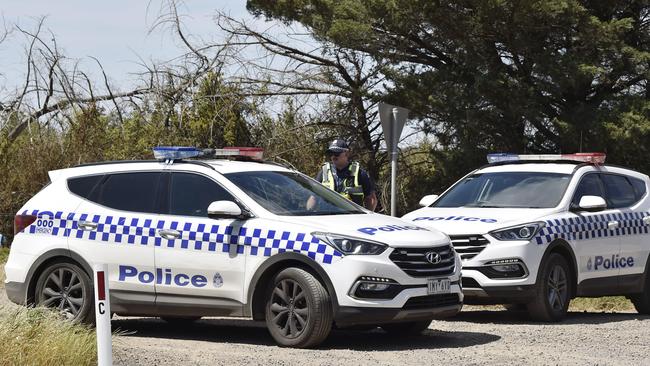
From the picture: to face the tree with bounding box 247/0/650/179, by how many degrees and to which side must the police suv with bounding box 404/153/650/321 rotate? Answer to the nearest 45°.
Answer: approximately 135° to its right

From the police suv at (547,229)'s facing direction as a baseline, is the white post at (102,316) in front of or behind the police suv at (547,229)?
in front

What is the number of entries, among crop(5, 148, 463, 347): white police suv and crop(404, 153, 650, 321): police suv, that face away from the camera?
0

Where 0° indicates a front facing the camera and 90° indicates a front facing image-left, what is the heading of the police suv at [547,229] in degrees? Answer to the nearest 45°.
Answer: approximately 45°

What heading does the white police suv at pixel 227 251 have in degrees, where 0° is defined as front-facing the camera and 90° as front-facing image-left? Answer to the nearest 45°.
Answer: approximately 315°

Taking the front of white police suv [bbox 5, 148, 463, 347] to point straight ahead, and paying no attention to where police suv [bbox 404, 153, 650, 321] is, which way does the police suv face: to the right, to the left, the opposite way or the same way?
to the right

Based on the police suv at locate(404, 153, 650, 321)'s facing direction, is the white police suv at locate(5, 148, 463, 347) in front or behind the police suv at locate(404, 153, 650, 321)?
in front

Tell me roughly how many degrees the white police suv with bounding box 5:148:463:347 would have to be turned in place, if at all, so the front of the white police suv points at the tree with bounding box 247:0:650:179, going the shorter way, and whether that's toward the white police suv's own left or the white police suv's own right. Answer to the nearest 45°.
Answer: approximately 90° to the white police suv's own left

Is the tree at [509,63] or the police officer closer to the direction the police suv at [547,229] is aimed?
the police officer

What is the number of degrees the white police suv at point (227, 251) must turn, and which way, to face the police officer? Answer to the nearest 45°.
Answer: approximately 90° to its left
